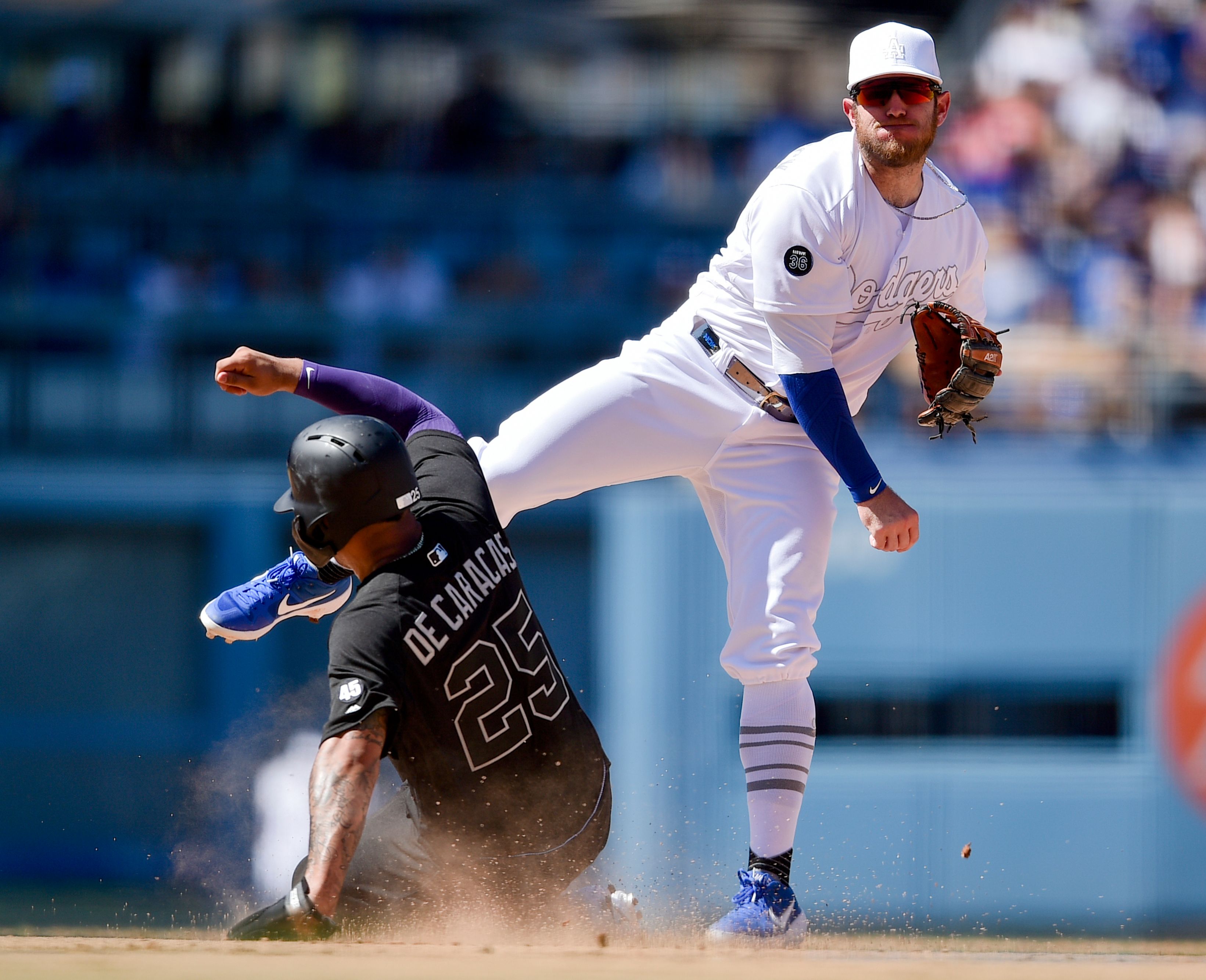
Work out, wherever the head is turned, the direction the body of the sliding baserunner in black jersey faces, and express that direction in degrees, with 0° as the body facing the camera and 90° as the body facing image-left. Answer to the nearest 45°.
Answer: approximately 135°

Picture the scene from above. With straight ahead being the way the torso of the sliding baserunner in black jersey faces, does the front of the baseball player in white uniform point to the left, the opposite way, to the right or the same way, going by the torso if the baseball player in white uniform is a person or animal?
the opposite way

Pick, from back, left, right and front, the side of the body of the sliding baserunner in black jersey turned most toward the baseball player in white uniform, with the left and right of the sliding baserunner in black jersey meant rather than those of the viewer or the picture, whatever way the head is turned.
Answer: right

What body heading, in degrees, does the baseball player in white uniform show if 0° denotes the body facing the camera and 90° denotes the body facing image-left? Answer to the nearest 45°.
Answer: approximately 315°
